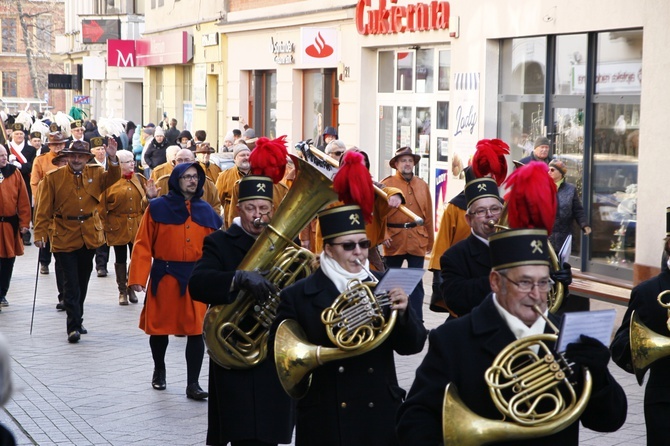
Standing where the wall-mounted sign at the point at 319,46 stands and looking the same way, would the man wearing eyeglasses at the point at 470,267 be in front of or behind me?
in front

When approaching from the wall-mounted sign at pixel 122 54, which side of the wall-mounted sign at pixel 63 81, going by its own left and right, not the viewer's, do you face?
front

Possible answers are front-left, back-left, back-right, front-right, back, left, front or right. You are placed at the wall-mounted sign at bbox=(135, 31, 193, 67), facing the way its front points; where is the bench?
front-left

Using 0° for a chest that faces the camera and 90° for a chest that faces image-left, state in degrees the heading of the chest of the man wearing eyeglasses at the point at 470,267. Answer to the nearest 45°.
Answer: approximately 315°

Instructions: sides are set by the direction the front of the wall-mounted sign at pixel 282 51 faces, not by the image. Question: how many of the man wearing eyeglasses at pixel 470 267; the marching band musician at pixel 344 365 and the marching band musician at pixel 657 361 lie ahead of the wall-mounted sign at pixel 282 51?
3

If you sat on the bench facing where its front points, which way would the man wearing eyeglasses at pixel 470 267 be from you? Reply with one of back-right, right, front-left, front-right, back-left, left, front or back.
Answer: front-left

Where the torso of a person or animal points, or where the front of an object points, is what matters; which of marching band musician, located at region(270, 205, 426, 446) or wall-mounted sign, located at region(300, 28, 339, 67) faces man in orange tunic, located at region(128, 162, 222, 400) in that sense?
the wall-mounted sign

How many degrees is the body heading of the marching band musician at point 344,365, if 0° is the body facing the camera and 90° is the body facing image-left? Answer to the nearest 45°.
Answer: approximately 315°

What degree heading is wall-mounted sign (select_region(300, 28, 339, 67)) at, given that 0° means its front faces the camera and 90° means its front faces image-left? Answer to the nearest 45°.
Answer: approximately 0°
